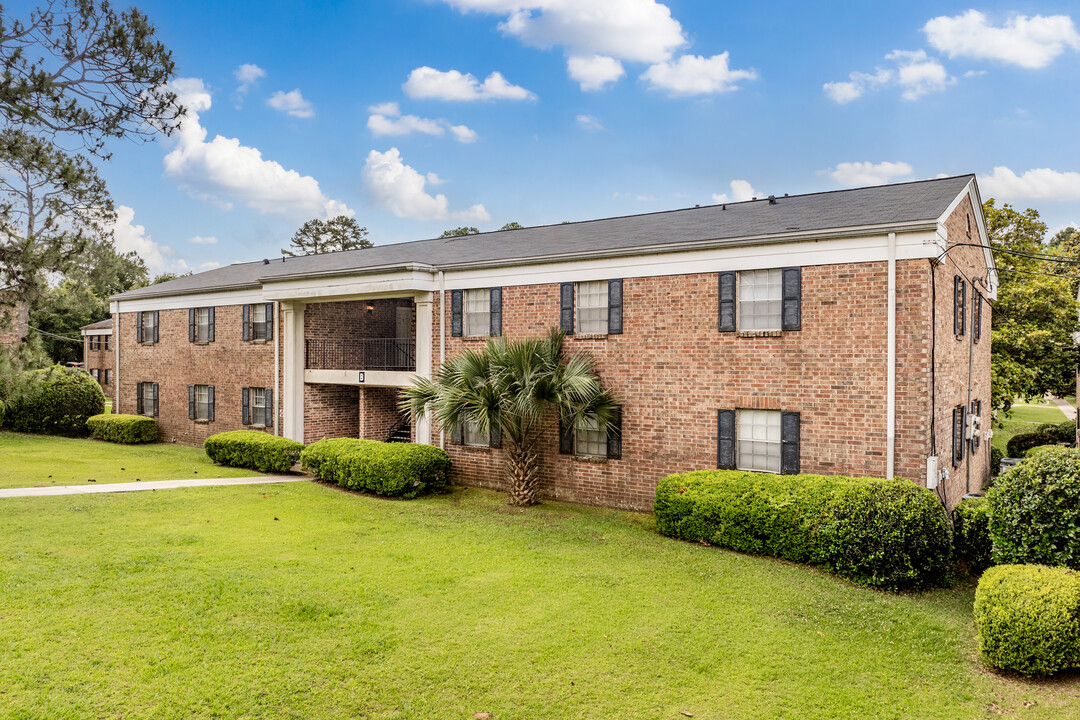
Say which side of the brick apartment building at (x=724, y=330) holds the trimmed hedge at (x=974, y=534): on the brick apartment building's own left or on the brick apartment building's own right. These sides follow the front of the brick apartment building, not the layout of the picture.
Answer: on the brick apartment building's own left

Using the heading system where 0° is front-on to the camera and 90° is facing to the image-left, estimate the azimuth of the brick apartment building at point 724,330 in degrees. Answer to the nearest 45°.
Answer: approximately 45°

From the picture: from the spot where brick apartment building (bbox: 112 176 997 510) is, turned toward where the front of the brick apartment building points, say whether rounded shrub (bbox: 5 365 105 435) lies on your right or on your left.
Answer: on your right

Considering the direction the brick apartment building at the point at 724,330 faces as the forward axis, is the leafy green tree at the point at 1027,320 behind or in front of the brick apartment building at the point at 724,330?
behind

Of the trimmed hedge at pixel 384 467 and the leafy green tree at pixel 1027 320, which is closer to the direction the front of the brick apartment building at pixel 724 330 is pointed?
the trimmed hedge
